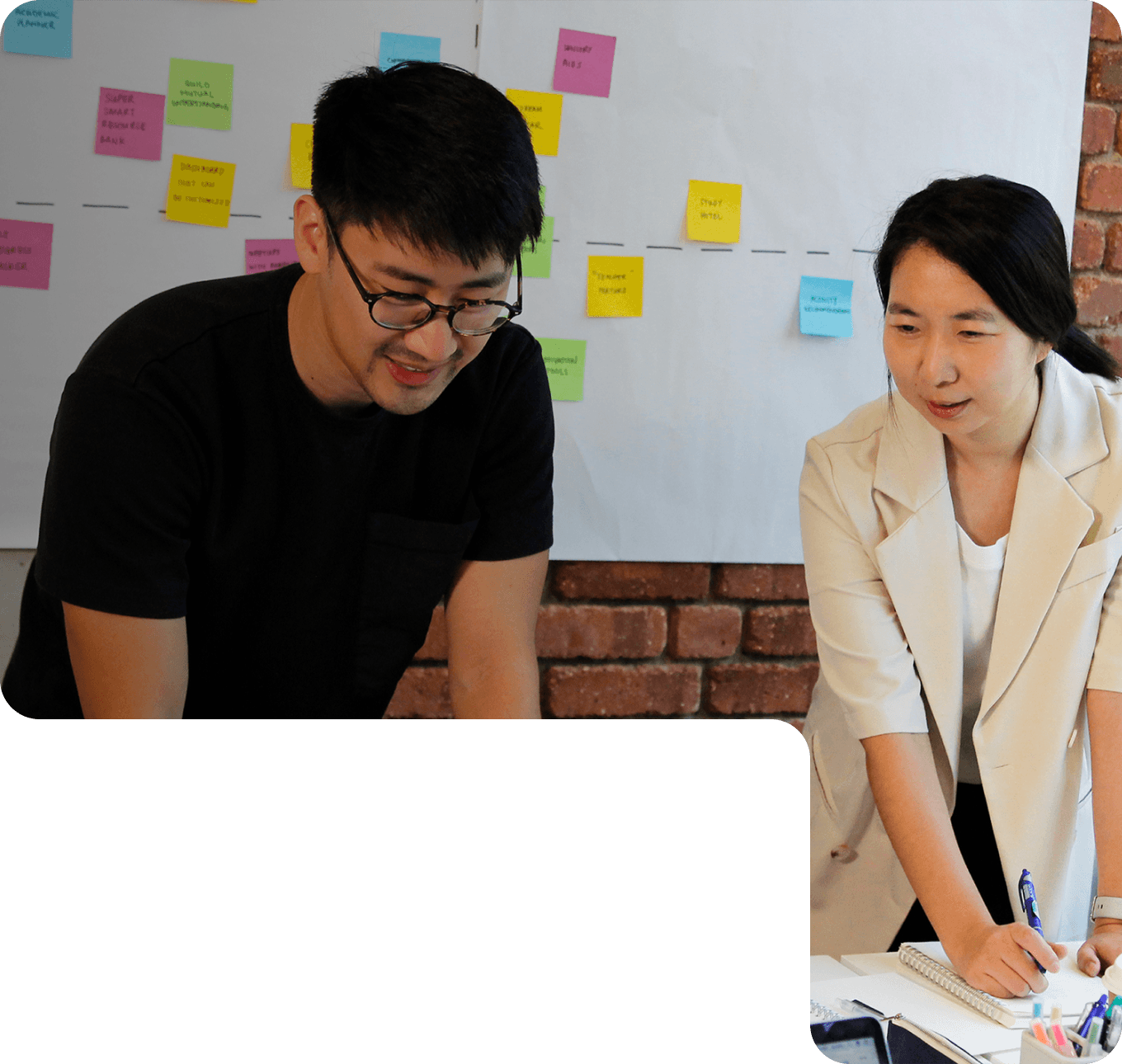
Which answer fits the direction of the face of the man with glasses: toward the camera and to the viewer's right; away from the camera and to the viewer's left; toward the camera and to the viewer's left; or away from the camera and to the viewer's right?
toward the camera and to the viewer's right

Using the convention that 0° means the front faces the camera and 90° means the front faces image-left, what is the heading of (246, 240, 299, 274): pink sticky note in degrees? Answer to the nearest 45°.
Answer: approximately 0°

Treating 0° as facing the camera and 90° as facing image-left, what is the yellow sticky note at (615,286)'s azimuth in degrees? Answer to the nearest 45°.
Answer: approximately 0°
